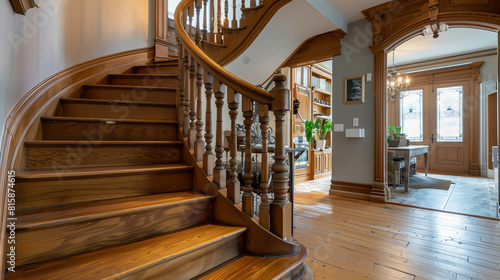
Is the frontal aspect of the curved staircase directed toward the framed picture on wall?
no

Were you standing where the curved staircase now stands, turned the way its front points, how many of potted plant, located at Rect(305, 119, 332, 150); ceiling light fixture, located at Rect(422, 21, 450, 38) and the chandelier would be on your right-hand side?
0

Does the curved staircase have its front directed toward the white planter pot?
no

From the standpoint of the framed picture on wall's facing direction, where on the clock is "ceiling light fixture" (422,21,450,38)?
The ceiling light fixture is roughly at 8 o'clock from the framed picture on wall.

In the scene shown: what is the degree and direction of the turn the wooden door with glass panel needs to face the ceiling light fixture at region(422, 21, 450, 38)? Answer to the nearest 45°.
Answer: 0° — it already faces it

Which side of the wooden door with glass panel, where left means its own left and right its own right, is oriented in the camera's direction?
front

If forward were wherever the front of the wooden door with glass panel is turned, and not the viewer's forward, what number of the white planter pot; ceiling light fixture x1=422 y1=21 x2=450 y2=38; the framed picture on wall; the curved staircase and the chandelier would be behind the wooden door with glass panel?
0

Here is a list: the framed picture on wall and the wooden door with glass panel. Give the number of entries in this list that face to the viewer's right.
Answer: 0

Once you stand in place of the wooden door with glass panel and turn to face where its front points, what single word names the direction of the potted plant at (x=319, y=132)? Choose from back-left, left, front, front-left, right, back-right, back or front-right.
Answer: front-right

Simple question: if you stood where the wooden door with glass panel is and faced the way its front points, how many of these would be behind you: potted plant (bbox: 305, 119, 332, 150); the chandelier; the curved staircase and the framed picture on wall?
0

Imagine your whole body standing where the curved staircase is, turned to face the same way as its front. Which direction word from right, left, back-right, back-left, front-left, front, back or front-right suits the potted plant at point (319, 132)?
left

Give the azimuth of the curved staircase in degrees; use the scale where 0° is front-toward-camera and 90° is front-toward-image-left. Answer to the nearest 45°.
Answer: approximately 315°

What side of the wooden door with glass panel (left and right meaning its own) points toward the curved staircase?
front

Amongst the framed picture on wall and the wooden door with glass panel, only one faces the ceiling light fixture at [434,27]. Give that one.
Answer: the wooden door with glass panel

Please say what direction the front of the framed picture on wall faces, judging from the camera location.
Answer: facing the viewer and to the left of the viewer

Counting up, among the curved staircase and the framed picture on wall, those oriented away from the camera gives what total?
0
